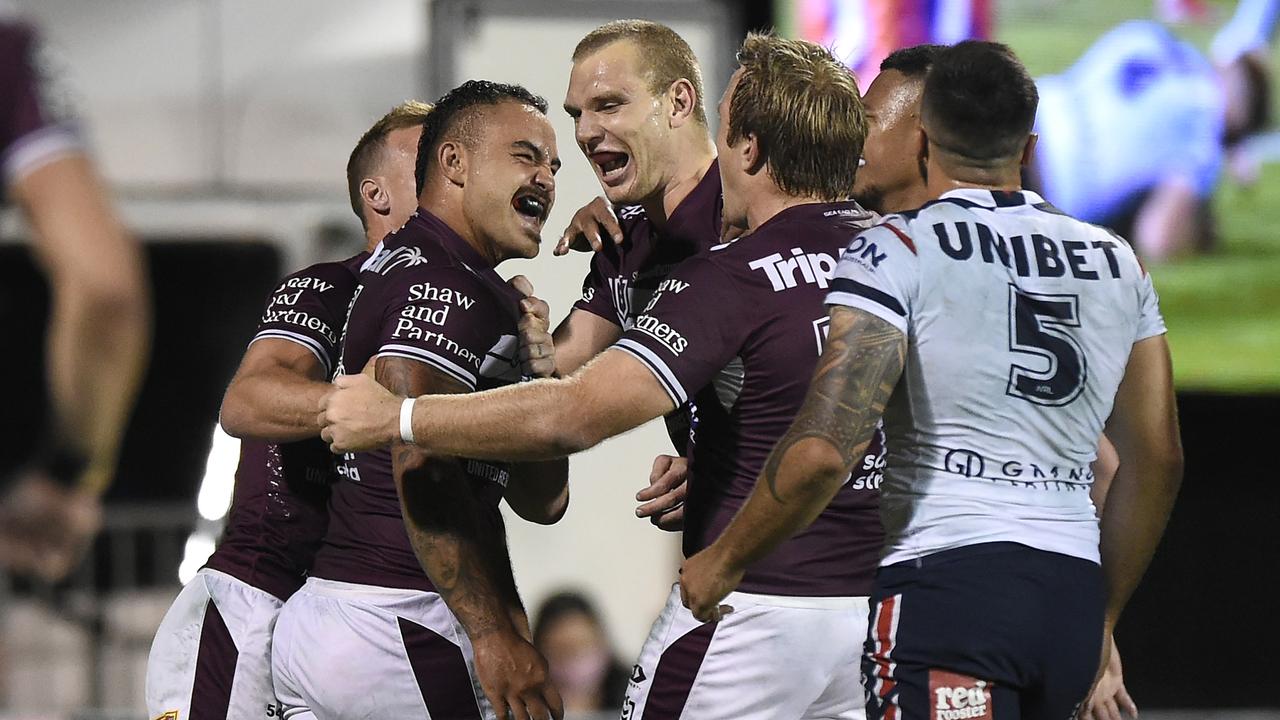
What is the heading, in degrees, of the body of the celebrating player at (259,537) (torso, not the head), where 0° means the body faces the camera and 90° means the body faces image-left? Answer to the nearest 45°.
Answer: approximately 270°

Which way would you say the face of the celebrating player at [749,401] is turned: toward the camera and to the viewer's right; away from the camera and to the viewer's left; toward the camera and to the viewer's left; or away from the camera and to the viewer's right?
away from the camera and to the viewer's left

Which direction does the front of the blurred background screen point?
toward the camera

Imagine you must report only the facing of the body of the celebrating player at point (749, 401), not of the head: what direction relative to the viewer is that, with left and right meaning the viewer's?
facing away from the viewer and to the left of the viewer

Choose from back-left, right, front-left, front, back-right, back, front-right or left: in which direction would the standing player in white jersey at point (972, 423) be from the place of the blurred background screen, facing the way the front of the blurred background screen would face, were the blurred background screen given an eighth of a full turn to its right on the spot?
front-left

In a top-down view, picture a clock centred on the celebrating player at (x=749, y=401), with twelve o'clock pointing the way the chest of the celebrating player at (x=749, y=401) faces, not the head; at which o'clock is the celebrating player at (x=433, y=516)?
the celebrating player at (x=433, y=516) is roughly at 11 o'clock from the celebrating player at (x=749, y=401).

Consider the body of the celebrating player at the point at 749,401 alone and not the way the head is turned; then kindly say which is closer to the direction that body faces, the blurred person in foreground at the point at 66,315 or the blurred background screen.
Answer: the blurred person in foreground

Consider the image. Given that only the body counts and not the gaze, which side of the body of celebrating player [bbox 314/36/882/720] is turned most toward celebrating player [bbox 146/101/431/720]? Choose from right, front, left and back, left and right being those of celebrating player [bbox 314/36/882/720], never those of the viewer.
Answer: front

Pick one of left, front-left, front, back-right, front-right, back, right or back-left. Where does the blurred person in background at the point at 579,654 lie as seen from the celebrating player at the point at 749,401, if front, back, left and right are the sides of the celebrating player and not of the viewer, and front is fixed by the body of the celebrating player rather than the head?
front-right

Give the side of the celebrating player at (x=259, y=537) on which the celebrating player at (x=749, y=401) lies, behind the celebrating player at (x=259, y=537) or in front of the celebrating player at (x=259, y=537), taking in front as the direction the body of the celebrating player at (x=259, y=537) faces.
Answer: in front
